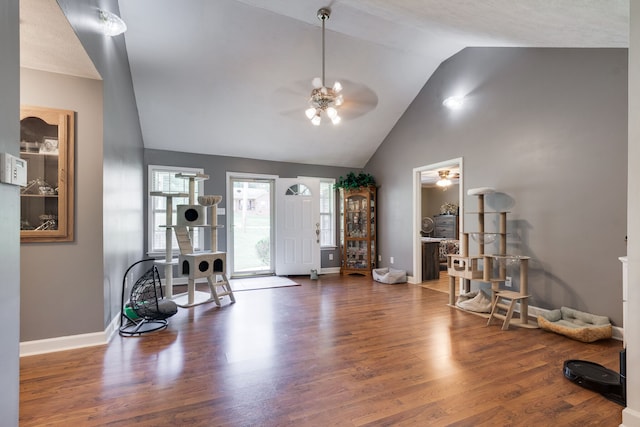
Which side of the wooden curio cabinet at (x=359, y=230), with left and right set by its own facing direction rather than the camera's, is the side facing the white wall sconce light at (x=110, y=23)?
front

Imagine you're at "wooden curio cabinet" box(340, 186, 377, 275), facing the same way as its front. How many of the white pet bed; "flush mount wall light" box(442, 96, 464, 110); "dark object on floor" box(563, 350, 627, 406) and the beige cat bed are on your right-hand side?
0

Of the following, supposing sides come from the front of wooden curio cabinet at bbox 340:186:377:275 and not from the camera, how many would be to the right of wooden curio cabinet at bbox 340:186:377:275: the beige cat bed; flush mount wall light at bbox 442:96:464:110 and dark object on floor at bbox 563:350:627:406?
0

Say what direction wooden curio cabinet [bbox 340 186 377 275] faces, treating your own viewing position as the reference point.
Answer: facing the viewer and to the left of the viewer

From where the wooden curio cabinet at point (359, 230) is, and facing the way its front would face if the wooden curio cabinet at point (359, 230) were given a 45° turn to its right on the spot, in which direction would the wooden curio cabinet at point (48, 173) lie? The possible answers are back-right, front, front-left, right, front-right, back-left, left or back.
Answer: front-left

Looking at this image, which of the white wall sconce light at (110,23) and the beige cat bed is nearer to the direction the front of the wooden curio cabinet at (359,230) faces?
the white wall sconce light

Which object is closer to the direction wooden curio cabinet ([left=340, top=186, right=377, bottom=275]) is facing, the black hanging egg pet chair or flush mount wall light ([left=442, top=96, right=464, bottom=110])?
the black hanging egg pet chair

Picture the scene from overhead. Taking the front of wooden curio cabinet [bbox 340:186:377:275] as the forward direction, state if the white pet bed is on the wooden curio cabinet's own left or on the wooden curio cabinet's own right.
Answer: on the wooden curio cabinet's own left

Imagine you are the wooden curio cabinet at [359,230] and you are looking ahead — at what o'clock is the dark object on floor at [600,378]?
The dark object on floor is roughly at 10 o'clock from the wooden curio cabinet.

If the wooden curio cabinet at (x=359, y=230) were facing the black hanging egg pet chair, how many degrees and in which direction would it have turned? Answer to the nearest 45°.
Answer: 0° — it already faces it

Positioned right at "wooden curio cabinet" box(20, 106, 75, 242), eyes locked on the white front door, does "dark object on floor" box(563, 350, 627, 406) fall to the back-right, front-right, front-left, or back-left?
front-right

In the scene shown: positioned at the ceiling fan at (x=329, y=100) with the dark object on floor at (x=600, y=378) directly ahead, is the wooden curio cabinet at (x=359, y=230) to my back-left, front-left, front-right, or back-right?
back-left
